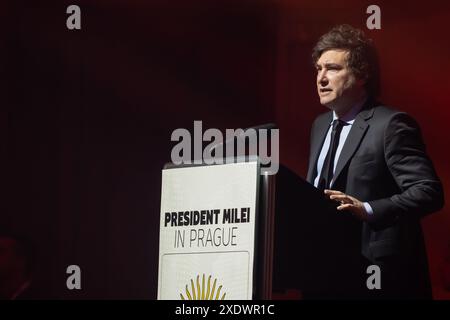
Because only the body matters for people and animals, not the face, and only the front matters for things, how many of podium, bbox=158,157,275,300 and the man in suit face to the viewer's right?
0

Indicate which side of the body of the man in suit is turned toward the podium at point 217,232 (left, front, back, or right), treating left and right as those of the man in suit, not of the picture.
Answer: front

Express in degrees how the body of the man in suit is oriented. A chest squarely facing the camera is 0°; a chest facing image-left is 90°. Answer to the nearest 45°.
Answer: approximately 45°

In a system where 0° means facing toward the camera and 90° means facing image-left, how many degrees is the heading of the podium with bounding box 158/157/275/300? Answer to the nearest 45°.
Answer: approximately 45°
